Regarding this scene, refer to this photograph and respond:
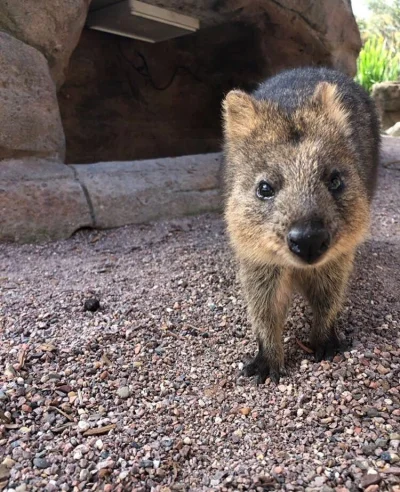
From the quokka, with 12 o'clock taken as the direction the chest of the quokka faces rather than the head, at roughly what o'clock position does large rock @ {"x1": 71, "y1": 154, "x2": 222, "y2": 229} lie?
The large rock is roughly at 5 o'clock from the quokka.

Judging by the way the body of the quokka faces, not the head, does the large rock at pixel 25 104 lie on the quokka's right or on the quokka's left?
on the quokka's right

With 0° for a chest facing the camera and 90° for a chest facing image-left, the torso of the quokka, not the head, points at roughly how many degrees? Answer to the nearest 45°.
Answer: approximately 0°

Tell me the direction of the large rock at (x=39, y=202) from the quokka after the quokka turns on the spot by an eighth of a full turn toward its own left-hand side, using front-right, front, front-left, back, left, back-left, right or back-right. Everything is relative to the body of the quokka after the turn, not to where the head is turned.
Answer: back

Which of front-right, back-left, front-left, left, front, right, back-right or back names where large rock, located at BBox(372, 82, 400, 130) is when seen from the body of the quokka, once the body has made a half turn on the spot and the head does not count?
front

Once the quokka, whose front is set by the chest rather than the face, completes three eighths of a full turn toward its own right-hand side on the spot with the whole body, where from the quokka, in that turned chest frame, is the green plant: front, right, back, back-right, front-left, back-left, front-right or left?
front-right
